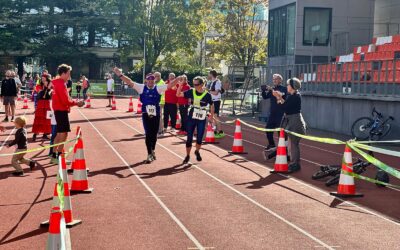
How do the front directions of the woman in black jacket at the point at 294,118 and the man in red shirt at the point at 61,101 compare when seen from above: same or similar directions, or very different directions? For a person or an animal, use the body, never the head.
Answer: very different directions

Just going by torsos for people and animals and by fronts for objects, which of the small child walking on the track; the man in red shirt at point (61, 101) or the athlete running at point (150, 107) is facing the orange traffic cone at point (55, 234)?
the athlete running

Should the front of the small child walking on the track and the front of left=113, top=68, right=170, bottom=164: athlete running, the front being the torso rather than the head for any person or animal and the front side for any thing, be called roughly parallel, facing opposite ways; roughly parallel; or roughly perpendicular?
roughly perpendicular

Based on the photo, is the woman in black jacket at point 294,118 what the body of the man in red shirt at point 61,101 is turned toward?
yes

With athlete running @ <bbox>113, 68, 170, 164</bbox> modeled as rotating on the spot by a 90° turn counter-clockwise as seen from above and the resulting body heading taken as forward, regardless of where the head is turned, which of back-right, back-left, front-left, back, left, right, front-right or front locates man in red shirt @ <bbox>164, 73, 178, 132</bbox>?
left

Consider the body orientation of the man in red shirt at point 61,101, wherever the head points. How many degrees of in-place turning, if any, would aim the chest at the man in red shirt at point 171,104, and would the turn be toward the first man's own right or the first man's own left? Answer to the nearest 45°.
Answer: approximately 45° to the first man's own left

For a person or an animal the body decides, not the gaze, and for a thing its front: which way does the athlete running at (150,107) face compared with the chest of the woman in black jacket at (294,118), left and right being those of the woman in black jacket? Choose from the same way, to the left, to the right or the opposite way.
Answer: to the left

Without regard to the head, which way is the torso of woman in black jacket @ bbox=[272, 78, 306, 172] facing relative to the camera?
to the viewer's left
